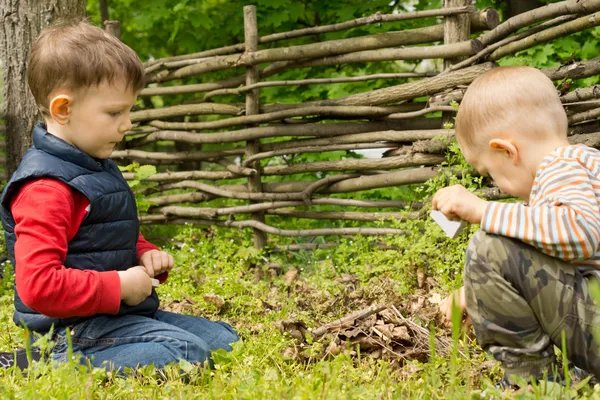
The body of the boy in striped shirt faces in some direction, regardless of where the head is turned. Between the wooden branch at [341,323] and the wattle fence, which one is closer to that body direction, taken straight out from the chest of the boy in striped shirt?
the wooden branch

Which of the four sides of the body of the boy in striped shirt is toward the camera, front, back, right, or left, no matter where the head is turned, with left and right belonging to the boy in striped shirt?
left

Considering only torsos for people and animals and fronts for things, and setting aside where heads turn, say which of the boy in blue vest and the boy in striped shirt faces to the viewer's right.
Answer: the boy in blue vest

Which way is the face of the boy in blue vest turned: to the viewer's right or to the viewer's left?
to the viewer's right

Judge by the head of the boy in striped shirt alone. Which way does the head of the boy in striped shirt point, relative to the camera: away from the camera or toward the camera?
away from the camera

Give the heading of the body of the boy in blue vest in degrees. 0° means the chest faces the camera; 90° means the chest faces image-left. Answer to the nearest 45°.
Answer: approximately 270°

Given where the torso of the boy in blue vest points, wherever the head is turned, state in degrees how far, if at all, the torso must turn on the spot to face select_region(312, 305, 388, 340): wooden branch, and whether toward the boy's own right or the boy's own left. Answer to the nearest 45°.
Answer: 0° — they already face it

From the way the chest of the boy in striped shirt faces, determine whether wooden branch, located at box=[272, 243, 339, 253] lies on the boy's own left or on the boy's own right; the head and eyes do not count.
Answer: on the boy's own right

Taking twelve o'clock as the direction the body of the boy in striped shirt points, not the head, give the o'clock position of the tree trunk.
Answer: The tree trunk is roughly at 1 o'clock from the boy in striped shirt.

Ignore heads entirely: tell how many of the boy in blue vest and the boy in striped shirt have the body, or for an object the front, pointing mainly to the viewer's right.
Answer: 1

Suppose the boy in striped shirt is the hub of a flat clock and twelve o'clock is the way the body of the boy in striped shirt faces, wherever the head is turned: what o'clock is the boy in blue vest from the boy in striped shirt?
The boy in blue vest is roughly at 12 o'clock from the boy in striped shirt.
